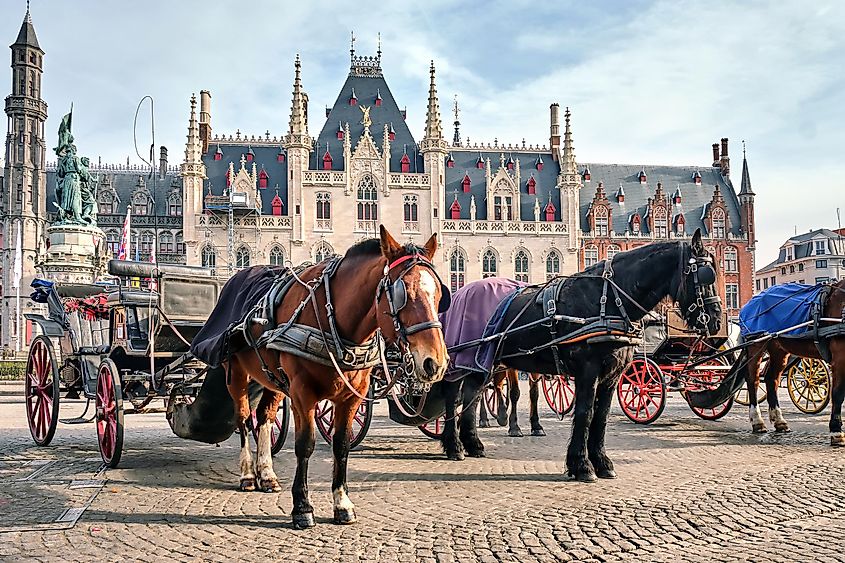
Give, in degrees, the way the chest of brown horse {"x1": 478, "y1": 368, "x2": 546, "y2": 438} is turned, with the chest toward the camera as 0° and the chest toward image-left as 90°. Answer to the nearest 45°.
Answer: approximately 315°

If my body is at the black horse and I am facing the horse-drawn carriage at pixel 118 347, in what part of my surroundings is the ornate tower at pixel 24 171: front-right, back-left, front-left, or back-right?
front-right

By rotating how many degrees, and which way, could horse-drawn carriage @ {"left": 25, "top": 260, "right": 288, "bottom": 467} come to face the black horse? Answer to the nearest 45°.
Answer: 0° — it already faces it

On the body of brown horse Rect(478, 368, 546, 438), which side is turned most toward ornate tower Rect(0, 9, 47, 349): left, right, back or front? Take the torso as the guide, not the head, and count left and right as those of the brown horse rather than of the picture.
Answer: back

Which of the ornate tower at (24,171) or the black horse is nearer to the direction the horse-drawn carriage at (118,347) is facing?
the black horse

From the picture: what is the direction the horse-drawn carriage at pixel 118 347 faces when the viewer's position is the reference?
facing the viewer and to the right of the viewer

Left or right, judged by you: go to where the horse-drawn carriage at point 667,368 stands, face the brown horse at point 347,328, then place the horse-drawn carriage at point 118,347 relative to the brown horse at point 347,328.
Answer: right
